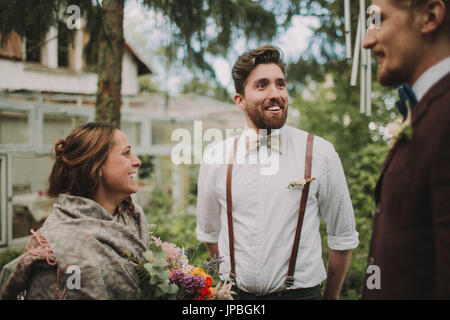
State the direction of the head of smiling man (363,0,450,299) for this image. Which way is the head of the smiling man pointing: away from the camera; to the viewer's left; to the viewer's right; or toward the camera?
to the viewer's left

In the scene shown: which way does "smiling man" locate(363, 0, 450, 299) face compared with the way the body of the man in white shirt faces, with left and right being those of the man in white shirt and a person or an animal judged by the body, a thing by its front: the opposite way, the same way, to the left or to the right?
to the right

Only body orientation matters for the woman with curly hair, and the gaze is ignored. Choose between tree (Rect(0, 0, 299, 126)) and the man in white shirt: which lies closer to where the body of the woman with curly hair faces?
the man in white shirt

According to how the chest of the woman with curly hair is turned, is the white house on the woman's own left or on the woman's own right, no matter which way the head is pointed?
on the woman's own left

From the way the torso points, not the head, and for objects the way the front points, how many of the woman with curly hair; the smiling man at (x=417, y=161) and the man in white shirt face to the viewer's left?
1

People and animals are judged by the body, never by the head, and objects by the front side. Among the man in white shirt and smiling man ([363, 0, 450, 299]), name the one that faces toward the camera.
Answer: the man in white shirt

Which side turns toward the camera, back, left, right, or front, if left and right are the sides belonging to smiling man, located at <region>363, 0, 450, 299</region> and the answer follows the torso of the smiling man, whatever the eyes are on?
left

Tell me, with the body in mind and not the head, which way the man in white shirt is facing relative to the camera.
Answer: toward the camera

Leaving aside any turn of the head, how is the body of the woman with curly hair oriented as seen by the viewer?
to the viewer's right

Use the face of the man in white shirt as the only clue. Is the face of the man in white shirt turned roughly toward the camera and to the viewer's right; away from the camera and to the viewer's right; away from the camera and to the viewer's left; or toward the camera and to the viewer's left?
toward the camera and to the viewer's right

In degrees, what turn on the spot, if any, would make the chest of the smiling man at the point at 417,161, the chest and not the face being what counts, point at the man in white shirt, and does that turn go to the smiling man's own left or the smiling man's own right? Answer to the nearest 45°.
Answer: approximately 45° to the smiling man's own right

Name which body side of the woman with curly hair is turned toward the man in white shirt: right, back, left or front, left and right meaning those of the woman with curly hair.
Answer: front

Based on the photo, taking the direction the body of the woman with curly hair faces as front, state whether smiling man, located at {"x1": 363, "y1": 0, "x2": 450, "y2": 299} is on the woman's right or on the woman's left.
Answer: on the woman's right

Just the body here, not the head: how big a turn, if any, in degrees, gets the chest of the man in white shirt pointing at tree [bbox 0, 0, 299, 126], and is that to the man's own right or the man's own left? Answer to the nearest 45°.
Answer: approximately 135° to the man's own right

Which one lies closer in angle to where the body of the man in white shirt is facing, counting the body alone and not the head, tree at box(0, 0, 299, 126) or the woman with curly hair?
the woman with curly hair
